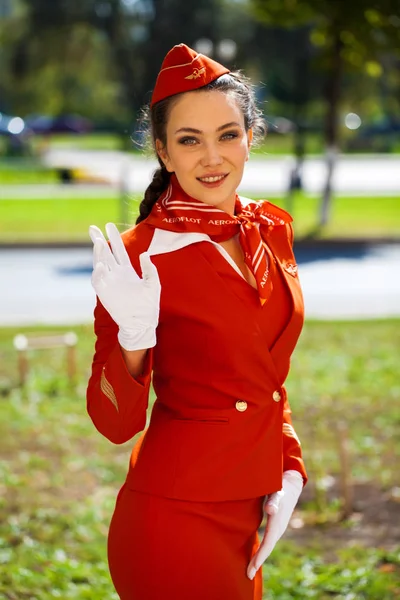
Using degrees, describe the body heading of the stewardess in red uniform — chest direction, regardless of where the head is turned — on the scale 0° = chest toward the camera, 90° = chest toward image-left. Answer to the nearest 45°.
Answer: approximately 315°

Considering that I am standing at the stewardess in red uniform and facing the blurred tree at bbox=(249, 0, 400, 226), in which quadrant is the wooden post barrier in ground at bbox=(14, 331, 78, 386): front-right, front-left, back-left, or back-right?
front-left

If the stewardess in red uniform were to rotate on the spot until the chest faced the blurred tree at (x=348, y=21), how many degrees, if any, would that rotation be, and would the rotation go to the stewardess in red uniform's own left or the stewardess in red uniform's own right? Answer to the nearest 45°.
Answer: approximately 135° to the stewardess in red uniform's own left
